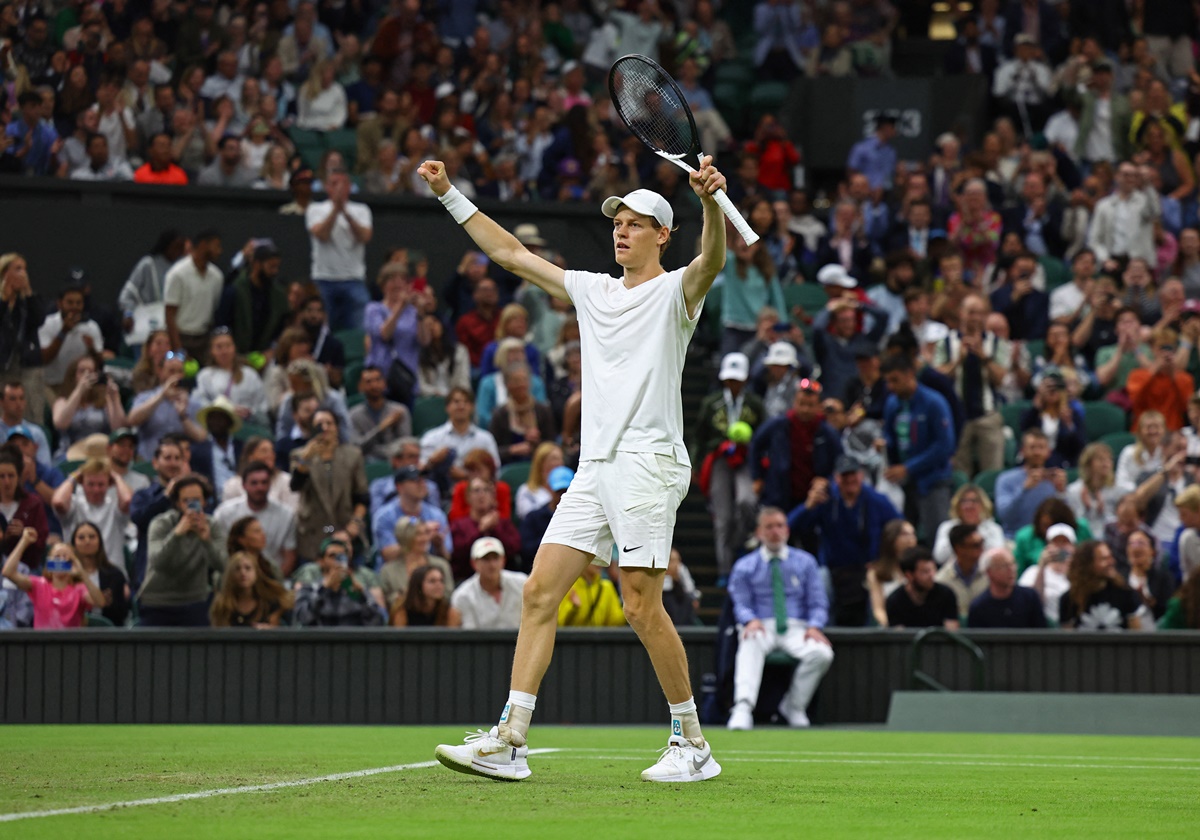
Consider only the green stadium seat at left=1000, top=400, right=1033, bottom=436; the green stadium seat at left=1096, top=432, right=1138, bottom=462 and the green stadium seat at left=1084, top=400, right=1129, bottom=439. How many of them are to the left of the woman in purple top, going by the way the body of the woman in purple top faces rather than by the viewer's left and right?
3

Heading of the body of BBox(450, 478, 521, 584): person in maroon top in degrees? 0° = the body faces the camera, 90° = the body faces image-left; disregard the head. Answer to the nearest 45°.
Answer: approximately 0°

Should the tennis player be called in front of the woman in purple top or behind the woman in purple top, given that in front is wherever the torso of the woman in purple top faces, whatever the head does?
in front

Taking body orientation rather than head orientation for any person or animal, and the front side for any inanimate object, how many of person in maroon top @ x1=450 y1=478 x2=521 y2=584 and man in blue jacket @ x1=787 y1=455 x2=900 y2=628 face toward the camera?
2

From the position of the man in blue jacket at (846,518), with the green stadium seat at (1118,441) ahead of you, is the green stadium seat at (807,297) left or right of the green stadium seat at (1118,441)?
left

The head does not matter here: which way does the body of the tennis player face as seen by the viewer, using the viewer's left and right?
facing the viewer and to the left of the viewer

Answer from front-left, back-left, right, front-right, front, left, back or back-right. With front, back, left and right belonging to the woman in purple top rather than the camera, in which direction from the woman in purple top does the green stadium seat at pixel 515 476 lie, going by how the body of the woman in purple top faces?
front-left

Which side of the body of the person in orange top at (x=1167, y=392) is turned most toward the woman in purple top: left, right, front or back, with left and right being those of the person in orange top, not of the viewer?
right

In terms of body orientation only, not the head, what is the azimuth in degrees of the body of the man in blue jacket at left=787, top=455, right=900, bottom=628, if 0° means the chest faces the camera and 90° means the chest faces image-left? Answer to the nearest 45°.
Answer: approximately 0°

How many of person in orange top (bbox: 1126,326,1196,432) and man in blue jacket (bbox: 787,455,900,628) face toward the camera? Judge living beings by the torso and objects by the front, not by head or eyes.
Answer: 2

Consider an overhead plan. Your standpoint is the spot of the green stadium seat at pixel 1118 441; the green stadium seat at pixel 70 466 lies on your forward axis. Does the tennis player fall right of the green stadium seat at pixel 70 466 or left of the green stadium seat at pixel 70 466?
left

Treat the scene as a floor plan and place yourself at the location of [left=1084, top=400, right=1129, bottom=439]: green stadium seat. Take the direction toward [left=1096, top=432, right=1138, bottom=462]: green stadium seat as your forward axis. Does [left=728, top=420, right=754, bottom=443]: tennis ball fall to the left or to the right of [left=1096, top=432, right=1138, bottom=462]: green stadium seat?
right
